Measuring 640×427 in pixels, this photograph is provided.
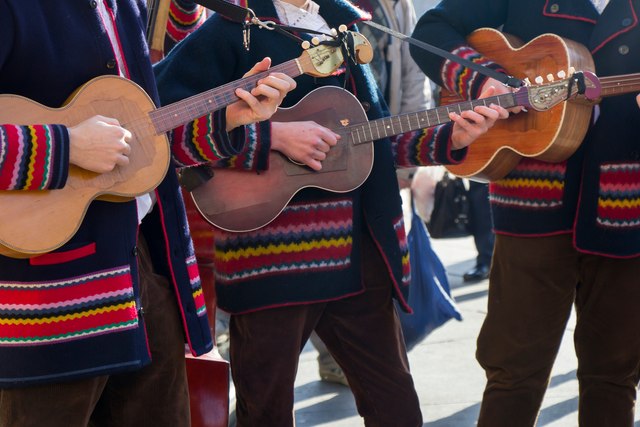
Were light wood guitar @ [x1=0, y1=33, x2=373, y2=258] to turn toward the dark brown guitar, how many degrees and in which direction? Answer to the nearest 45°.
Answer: approximately 135° to its left

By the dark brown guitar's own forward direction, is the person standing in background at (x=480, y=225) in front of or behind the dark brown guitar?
behind

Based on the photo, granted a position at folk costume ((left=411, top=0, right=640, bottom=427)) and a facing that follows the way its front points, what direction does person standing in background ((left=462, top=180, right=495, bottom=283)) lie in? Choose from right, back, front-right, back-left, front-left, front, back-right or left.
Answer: back

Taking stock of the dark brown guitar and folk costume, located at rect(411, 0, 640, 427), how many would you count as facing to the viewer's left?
0
